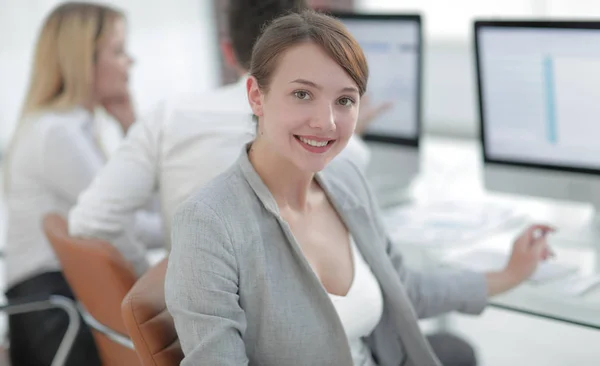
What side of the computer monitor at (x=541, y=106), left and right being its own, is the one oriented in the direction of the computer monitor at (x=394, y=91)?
right

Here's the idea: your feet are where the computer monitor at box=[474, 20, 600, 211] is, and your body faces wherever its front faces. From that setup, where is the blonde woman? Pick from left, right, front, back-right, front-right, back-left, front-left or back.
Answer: front-right

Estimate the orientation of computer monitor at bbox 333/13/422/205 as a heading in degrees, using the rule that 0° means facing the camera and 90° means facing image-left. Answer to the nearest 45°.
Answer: approximately 45°

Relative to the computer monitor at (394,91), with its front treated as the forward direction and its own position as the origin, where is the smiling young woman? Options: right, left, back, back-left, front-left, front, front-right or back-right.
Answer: front-left

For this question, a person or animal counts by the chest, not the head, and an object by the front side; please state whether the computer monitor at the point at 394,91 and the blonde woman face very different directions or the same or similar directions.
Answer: very different directions

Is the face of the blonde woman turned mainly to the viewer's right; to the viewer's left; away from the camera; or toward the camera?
to the viewer's right

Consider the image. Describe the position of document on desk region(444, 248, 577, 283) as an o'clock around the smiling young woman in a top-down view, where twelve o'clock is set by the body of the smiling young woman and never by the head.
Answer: The document on desk is roughly at 9 o'clock from the smiling young woman.

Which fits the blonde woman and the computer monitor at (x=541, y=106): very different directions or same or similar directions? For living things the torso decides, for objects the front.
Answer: very different directions

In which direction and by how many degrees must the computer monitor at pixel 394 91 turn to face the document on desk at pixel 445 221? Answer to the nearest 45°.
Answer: approximately 45° to its left

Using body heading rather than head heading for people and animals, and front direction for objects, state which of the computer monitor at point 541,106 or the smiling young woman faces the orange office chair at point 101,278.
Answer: the computer monitor

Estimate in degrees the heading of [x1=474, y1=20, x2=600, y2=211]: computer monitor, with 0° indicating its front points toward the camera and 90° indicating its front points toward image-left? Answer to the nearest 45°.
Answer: approximately 45°

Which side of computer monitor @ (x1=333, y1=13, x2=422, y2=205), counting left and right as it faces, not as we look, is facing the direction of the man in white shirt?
front

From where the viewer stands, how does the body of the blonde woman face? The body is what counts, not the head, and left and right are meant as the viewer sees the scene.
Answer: facing to the right of the viewer
